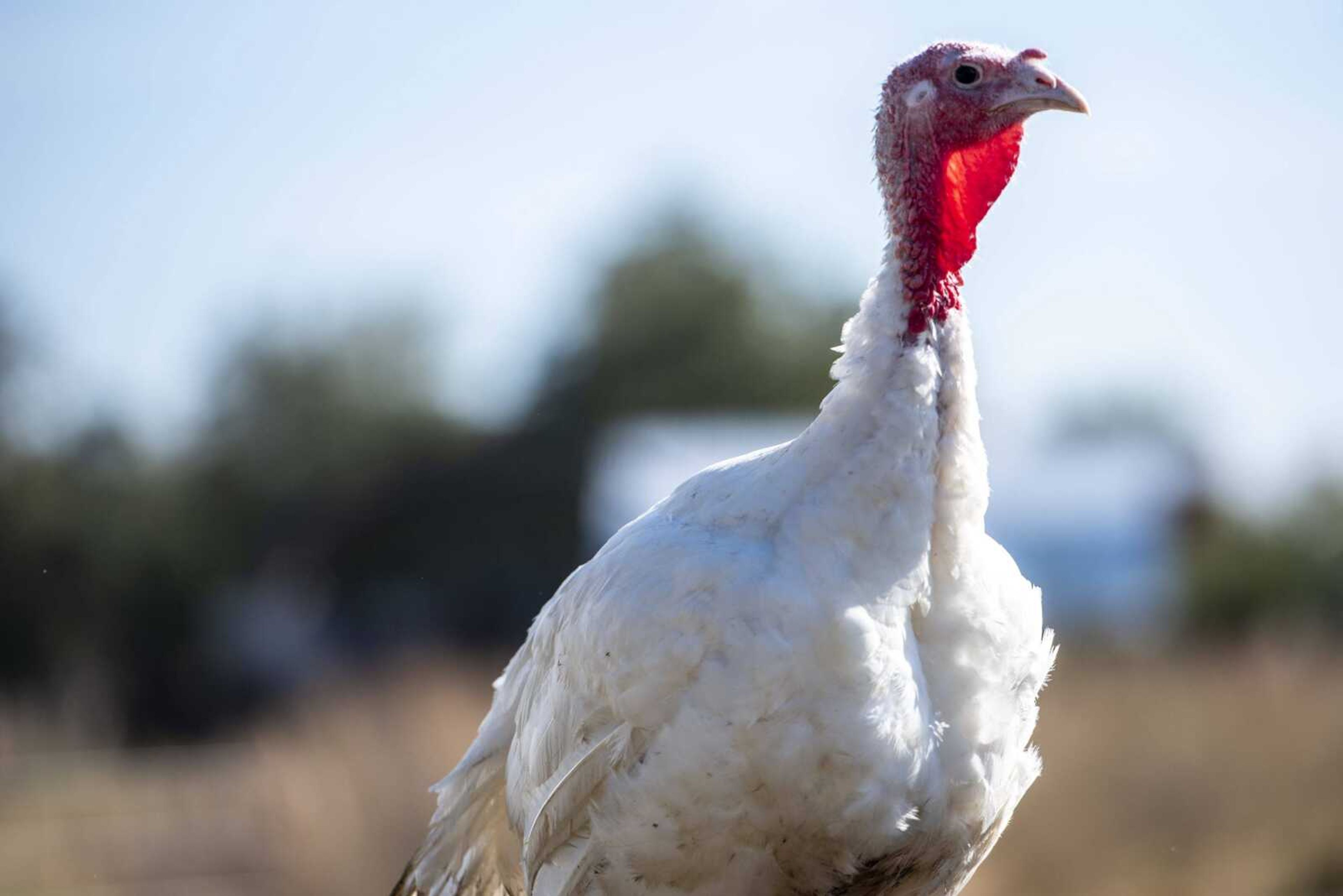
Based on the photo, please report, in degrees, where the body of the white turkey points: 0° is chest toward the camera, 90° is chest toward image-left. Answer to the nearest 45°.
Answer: approximately 315°

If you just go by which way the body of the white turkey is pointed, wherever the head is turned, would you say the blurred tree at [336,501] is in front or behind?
behind

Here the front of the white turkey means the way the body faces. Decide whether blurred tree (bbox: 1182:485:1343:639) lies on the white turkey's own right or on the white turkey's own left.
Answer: on the white turkey's own left

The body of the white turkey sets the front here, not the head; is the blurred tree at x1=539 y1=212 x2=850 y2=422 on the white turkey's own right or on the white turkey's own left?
on the white turkey's own left
